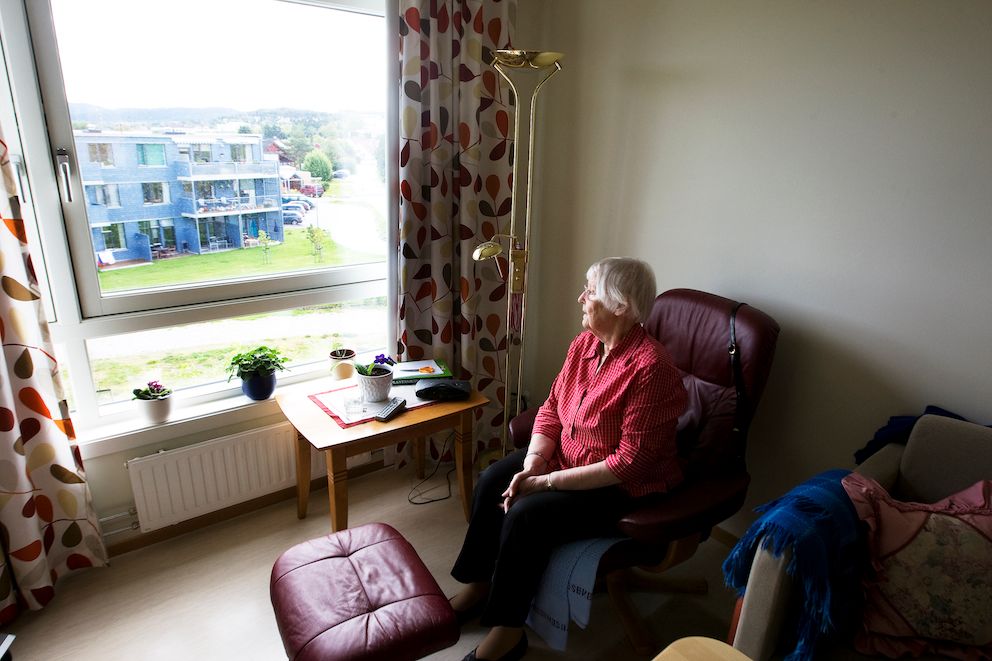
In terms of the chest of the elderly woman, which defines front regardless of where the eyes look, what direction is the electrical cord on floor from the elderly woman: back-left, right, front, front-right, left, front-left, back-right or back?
right

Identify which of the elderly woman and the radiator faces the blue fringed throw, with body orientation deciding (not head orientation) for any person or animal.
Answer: the radiator

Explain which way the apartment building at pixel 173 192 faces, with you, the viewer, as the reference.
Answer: facing the viewer and to the right of the viewer

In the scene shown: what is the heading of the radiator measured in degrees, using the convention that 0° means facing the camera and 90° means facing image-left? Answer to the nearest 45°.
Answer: approximately 315°

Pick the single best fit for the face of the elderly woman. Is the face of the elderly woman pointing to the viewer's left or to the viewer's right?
to the viewer's left

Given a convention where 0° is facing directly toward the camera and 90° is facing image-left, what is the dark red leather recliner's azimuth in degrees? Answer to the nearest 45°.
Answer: approximately 45°

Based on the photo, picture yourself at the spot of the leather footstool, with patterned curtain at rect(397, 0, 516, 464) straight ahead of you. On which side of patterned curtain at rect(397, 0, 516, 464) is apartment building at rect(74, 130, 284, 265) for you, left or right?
left

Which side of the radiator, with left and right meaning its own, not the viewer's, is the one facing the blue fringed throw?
front

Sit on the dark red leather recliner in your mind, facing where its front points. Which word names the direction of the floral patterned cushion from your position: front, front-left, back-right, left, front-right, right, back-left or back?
left
